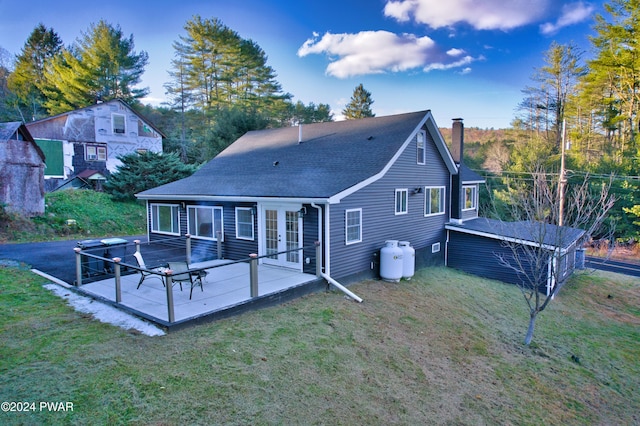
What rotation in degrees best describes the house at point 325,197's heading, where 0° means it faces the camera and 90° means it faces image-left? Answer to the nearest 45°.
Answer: approximately 225°

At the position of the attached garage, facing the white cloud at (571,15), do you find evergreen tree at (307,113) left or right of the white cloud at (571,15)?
left
